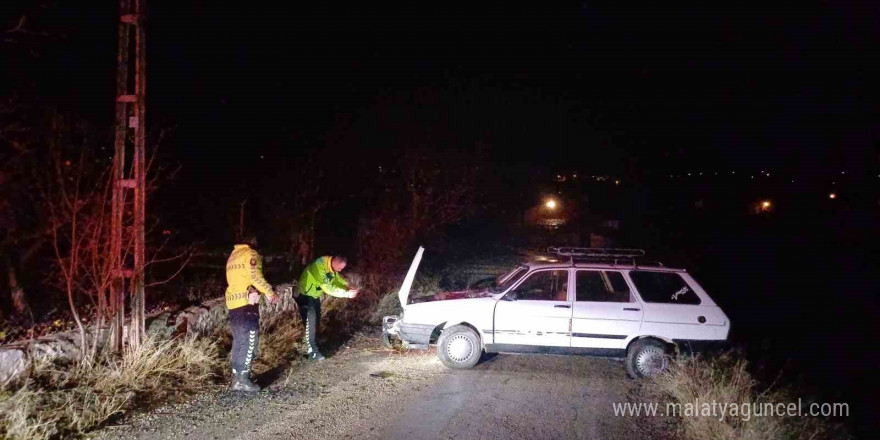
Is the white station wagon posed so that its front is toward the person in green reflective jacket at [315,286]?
yes

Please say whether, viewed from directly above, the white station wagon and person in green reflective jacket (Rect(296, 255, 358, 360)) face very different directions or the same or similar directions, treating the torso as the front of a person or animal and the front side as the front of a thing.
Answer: very different directions

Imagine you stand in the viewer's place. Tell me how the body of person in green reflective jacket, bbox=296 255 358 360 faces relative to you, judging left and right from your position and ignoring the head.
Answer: facing to the right of the viewer

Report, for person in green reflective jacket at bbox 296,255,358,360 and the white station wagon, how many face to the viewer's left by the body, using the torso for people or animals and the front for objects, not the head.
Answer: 1

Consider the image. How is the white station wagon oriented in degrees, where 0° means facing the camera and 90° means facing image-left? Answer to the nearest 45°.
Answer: approximately 90°

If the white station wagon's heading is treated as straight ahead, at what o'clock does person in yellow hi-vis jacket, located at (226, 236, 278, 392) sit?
The person in yellow hi-vis jacket is roughly at 11 o'clock from the white station wagon.

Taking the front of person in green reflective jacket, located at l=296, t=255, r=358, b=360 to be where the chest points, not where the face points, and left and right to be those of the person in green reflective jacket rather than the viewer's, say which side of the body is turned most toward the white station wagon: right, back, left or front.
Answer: front
